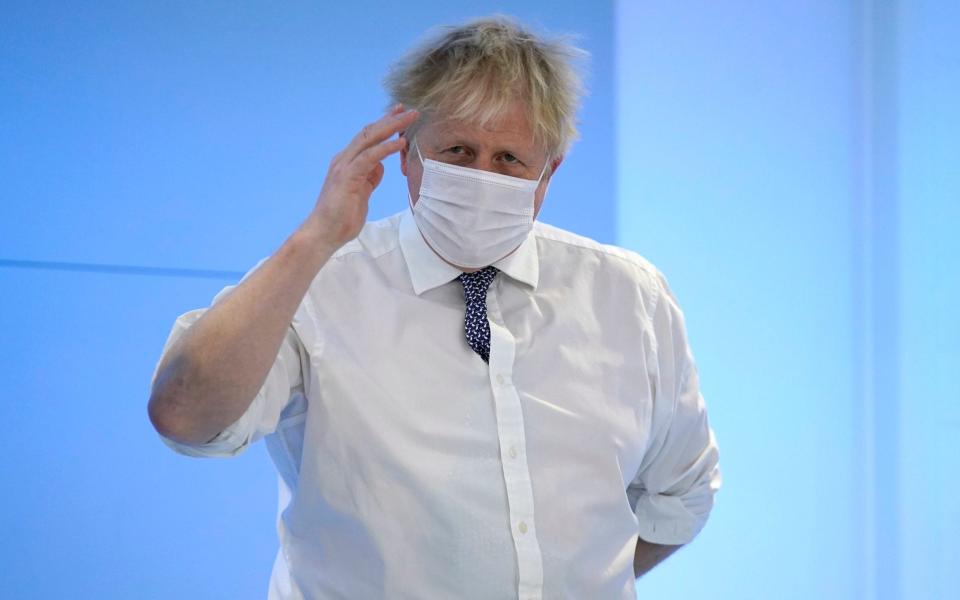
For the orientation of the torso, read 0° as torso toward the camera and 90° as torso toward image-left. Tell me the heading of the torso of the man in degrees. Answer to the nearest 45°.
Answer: approximately 0°
